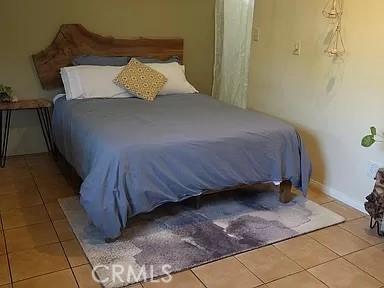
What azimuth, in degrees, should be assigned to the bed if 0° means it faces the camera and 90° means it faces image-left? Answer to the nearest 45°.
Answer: approximately 315°

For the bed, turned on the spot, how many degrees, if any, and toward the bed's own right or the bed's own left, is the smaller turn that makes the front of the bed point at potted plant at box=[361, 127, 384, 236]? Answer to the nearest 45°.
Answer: approximately 45° to the bed's own left

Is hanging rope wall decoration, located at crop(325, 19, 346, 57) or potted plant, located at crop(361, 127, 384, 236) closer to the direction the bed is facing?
the potted plant

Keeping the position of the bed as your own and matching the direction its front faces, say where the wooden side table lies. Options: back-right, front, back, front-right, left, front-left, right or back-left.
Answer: back

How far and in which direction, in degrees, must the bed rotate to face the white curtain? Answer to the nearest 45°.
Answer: approximately 135° to its left

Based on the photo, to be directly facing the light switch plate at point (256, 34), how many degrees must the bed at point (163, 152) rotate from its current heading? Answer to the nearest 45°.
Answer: approximately 90° to its left

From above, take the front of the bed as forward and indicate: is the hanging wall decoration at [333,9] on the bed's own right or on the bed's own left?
on the bed's own left

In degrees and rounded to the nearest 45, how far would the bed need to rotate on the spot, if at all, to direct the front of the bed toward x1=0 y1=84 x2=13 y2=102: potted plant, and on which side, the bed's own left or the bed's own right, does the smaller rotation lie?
approximately 180°
